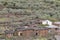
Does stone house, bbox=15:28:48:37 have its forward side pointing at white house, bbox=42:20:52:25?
no

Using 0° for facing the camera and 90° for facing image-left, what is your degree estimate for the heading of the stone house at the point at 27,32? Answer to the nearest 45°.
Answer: approximately 0°

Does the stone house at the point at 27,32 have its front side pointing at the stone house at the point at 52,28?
no
